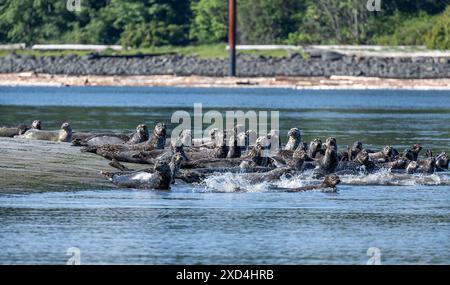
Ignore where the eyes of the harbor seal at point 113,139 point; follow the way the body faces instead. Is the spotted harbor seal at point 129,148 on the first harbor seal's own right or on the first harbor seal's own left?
on the first harbor seal's own right

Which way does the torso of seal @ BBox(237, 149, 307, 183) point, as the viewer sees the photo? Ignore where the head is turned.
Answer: to the viewer's right

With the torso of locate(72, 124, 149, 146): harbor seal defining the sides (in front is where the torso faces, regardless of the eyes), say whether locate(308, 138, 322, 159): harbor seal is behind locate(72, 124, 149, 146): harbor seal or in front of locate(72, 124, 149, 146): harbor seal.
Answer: in front

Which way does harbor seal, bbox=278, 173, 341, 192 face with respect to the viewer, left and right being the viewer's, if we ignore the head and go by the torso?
facing to the right of the viewer

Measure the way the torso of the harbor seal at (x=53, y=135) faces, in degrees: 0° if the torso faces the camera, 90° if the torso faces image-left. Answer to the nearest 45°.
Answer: approximately 270°

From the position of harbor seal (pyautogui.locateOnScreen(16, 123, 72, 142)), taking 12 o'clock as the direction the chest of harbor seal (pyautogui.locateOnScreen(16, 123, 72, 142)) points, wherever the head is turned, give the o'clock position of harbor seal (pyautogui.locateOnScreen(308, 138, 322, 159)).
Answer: harbor seal (pyautogui.locateOnScreen(308, 138, 322, 159)) is roughly at 1 o'clock from harbor seal (pyautogui.locateOnScreen(16, 123, 72, 142)).

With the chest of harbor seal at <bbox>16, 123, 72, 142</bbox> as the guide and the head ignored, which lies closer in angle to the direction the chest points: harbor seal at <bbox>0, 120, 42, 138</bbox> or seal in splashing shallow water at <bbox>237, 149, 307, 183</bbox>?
the seal in splashing shallow water

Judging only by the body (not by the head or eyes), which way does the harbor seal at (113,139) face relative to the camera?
to the viewer's right

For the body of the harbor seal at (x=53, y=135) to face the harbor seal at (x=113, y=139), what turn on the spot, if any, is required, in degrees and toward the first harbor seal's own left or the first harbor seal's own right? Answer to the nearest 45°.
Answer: approximately 45° to the first harbor seal's own right
